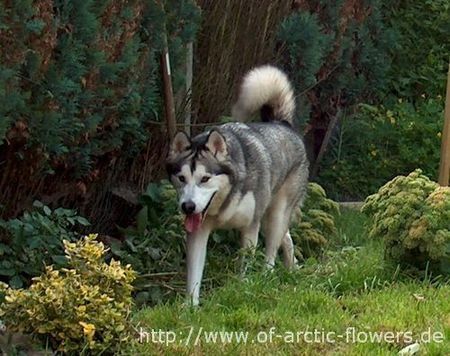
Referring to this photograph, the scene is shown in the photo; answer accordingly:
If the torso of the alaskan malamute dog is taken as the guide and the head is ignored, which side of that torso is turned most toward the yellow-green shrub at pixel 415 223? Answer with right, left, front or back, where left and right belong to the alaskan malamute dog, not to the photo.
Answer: left

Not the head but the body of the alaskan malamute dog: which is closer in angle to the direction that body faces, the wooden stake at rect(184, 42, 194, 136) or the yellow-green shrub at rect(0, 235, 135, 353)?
the yellow-green shrub

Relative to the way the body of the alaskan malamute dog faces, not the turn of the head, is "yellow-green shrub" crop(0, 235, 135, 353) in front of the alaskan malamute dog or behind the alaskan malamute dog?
in front

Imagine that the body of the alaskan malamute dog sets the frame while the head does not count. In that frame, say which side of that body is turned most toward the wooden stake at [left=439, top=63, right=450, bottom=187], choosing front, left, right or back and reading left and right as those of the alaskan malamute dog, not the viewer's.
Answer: back

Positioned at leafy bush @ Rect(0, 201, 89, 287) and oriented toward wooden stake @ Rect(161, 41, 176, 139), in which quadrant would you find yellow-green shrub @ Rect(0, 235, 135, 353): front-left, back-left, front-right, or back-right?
back-right

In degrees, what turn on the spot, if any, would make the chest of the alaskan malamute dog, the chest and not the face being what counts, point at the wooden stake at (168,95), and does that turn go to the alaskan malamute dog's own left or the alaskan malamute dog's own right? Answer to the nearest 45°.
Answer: approximately 90° to the alaskan malamute dog's own right

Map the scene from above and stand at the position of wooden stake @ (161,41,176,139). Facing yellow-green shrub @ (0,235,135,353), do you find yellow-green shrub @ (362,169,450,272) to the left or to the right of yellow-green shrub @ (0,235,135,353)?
left

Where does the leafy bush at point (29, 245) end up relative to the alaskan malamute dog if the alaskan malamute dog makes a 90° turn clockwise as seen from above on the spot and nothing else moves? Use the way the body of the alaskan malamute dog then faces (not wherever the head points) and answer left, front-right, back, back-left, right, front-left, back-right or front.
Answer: left

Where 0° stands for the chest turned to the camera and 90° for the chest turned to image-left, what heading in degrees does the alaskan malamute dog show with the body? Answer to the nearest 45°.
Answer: approximately 45°

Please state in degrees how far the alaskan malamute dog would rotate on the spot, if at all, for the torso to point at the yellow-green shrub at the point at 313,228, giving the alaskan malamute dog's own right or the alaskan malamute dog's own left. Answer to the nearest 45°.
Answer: approximately 180°
